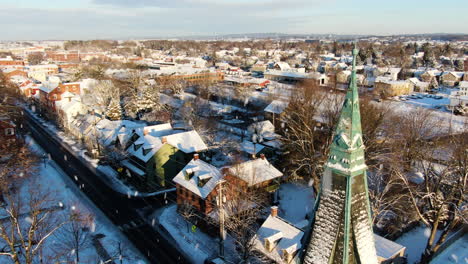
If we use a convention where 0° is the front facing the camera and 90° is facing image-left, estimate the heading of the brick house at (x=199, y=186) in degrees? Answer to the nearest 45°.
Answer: approximately 45°

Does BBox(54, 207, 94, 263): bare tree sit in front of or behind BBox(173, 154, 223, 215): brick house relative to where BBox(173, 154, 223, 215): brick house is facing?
in front

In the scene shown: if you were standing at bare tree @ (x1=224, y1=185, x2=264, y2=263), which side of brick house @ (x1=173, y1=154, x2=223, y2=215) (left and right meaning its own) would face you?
left

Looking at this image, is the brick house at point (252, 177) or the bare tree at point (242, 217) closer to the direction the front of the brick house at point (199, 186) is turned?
the bare tree

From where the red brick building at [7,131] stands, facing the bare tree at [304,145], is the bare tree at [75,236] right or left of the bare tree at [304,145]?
right

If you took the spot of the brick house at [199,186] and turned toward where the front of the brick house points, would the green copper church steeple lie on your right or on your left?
on your left

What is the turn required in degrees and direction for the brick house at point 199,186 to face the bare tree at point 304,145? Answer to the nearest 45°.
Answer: approximately 180°

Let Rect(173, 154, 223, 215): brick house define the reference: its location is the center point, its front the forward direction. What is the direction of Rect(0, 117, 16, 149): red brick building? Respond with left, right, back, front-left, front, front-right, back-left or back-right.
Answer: right

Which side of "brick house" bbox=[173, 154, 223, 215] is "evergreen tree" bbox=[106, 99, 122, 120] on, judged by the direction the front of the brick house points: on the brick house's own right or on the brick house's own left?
on the brick house's own right

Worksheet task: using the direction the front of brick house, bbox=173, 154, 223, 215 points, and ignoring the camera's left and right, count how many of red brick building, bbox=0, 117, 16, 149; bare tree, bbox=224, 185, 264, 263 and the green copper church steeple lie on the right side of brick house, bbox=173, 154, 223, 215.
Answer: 1
